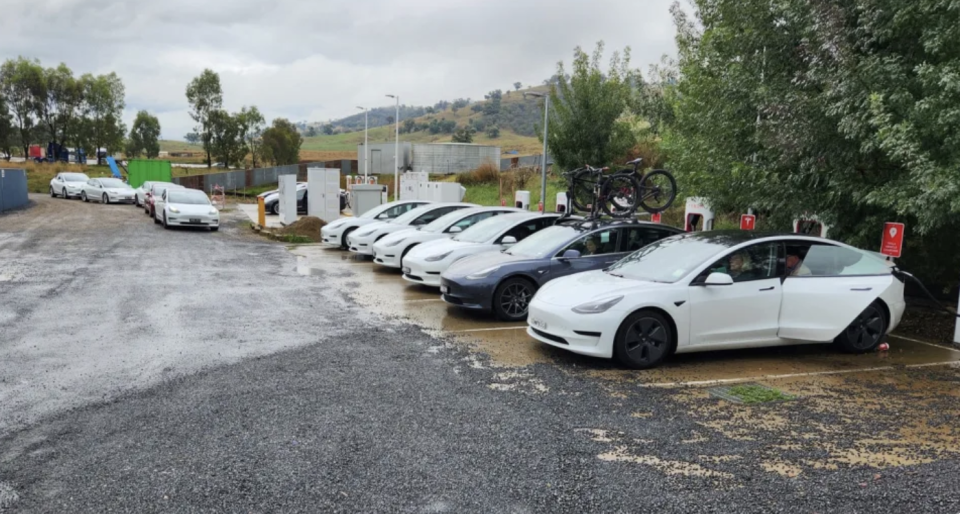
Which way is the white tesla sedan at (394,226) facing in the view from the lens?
facing the viewer and to the left of the viewer

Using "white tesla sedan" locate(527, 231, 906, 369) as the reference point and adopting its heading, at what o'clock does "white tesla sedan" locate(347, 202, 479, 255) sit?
"white tesla sedan" locate(347, 202, 479, 255) is roughly at 3 o'clock from "white tesla sedan" locate(527, 231, 906, 369).

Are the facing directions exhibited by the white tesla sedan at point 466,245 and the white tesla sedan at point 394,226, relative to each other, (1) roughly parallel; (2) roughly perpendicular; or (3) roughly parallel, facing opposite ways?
roughly parallel

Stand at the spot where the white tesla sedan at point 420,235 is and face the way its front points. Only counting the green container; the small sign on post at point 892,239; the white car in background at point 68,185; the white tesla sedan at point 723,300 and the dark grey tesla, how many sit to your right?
2

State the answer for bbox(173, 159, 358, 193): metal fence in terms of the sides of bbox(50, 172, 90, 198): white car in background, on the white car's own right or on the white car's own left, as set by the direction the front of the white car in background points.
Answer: on the white car's own left

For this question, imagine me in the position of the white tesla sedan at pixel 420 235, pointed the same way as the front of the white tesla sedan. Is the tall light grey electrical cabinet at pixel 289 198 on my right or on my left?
on my right

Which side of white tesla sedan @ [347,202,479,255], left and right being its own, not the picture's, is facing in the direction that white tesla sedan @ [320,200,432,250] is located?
right

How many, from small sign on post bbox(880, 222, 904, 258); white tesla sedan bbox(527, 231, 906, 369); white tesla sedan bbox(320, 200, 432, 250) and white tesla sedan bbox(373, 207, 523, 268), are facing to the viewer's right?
0

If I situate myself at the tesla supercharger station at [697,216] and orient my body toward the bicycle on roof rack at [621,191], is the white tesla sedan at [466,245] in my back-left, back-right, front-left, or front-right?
front-right

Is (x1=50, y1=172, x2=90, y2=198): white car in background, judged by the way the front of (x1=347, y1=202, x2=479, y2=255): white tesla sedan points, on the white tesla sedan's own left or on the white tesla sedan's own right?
on the white tesla sedan's own right

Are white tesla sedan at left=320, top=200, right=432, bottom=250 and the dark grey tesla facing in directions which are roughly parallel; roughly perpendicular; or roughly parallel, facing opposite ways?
roughly parallel

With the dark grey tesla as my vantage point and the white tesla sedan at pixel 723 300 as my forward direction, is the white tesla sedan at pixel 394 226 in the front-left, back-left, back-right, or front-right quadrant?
back-left

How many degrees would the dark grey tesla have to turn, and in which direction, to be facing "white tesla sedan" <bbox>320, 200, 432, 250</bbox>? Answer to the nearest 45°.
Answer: approximately 90° to its right

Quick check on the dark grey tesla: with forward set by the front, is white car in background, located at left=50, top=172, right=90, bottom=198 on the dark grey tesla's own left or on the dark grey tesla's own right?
on the dark grey tesla's own right
